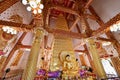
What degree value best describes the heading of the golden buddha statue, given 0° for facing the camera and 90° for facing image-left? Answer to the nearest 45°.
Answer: approximately 315°

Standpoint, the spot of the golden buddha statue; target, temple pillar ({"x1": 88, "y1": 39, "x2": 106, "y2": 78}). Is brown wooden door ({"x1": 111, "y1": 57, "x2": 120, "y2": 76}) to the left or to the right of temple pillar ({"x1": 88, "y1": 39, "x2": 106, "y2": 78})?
left

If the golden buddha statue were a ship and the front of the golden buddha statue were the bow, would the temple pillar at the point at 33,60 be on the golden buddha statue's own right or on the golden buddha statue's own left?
on the golden buddha statue's own right

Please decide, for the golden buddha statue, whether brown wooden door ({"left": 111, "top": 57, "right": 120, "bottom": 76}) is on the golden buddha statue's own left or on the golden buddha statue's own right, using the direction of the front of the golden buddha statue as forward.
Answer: on the golden buddha statue's own left

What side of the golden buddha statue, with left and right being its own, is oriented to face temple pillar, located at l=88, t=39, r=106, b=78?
left
